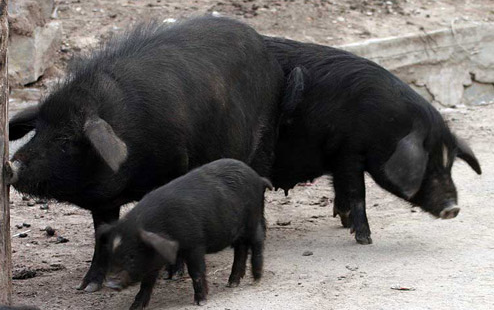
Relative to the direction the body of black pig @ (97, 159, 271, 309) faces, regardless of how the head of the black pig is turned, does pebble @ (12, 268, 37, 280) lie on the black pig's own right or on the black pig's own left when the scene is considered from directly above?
on the black pig's own right

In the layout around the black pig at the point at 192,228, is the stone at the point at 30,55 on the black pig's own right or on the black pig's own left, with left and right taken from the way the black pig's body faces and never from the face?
on the black pig's own right

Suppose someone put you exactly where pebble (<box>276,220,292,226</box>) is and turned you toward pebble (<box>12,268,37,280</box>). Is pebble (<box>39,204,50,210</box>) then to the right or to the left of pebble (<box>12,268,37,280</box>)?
right

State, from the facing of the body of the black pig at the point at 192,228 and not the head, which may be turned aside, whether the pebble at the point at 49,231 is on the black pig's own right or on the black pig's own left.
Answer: on the black pig's own right

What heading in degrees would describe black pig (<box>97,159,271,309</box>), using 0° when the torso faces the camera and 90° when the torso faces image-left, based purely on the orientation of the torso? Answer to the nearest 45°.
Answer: approximately 45°
